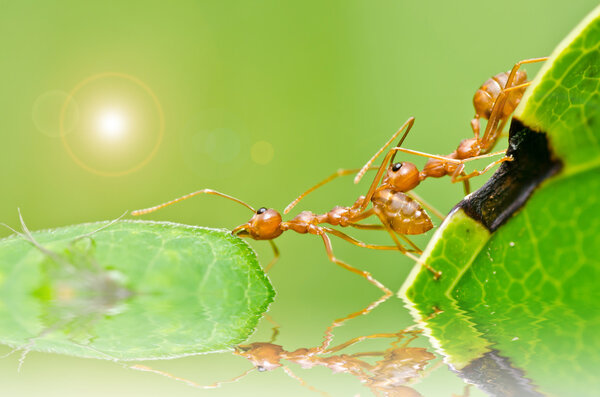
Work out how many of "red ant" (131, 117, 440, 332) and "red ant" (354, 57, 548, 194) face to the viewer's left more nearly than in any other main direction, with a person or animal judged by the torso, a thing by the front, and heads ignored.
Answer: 2

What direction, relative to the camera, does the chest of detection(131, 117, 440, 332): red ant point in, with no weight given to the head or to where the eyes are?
to the viewer's left

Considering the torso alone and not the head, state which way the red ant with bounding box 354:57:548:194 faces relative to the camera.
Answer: to the viewer's left
